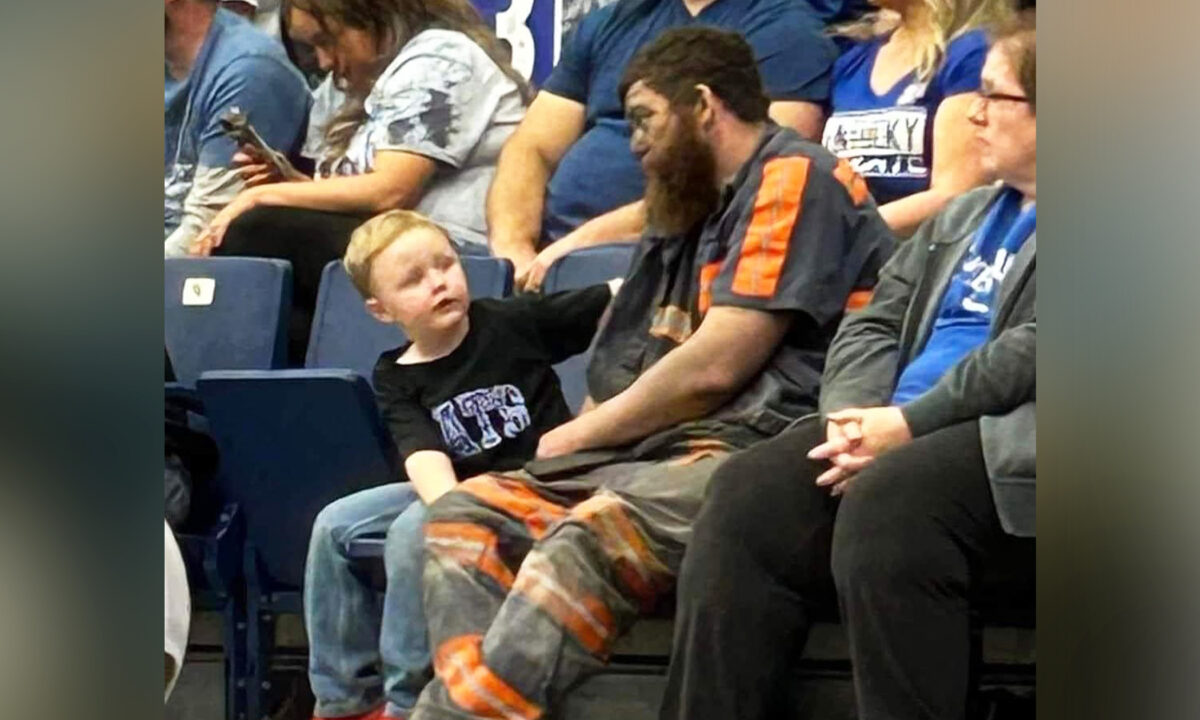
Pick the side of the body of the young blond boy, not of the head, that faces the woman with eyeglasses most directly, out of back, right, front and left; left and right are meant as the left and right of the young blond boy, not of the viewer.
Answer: left

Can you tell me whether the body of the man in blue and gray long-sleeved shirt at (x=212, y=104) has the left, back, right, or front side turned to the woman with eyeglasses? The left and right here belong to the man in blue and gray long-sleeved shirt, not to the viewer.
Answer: left

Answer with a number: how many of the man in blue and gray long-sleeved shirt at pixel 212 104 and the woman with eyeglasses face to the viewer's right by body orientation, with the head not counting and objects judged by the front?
0

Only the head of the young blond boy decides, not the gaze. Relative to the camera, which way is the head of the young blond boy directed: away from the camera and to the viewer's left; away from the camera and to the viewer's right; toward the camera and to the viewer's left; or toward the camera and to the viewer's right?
toward the camera and to the viewer's right

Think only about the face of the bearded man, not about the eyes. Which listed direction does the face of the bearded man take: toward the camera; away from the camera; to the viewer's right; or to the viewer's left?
to the viewer's left

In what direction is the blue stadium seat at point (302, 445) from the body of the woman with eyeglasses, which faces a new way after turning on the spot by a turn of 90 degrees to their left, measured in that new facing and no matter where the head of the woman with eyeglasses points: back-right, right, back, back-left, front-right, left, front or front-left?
back-right

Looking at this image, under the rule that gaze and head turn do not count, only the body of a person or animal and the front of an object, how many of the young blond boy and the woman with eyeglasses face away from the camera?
0

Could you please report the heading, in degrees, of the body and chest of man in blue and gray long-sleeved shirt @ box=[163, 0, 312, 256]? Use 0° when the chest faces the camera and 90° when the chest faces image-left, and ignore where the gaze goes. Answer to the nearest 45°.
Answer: approximately 45°

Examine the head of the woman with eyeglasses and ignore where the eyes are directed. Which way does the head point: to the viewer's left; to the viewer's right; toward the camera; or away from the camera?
to the viewer's left
